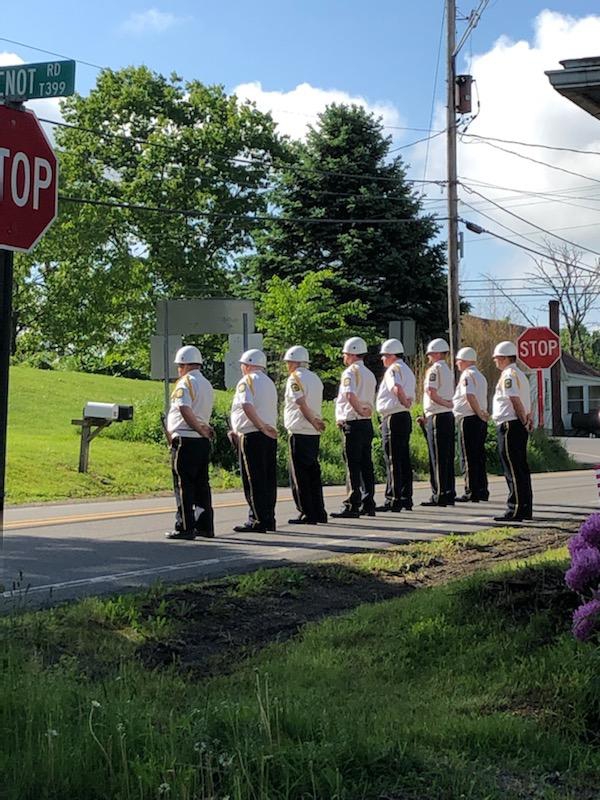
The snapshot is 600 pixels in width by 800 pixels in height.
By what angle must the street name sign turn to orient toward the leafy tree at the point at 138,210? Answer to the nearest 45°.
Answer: approximately 180°

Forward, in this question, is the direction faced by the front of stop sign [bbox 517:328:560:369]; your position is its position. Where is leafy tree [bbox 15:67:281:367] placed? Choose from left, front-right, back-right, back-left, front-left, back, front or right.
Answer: back-right

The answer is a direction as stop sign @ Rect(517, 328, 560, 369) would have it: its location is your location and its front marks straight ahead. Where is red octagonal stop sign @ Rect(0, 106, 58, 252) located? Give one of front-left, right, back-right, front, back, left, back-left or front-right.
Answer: front

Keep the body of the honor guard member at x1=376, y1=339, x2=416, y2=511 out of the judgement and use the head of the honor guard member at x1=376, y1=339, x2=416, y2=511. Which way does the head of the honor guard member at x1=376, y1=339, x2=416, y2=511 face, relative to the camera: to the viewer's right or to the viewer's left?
to the viewer's left

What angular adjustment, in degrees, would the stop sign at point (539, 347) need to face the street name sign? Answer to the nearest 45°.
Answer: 0° — it already faces it

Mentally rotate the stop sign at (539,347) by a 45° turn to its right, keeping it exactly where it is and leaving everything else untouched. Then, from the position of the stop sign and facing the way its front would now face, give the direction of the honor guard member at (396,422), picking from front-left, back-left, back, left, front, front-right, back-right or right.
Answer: front-left

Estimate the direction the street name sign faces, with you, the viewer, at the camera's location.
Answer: facing the viewer

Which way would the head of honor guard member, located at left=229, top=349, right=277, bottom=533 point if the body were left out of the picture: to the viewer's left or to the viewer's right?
to the viewer's left

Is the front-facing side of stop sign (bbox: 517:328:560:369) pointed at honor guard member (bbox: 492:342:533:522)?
yes

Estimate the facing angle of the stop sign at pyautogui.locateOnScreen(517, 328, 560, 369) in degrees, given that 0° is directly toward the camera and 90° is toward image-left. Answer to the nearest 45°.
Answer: approximately 0°

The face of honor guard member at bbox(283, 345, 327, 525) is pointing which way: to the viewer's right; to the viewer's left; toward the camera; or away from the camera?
to the viewer's left

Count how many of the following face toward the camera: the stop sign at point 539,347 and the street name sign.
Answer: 2

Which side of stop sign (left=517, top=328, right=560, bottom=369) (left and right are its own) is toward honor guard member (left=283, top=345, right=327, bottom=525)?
front
